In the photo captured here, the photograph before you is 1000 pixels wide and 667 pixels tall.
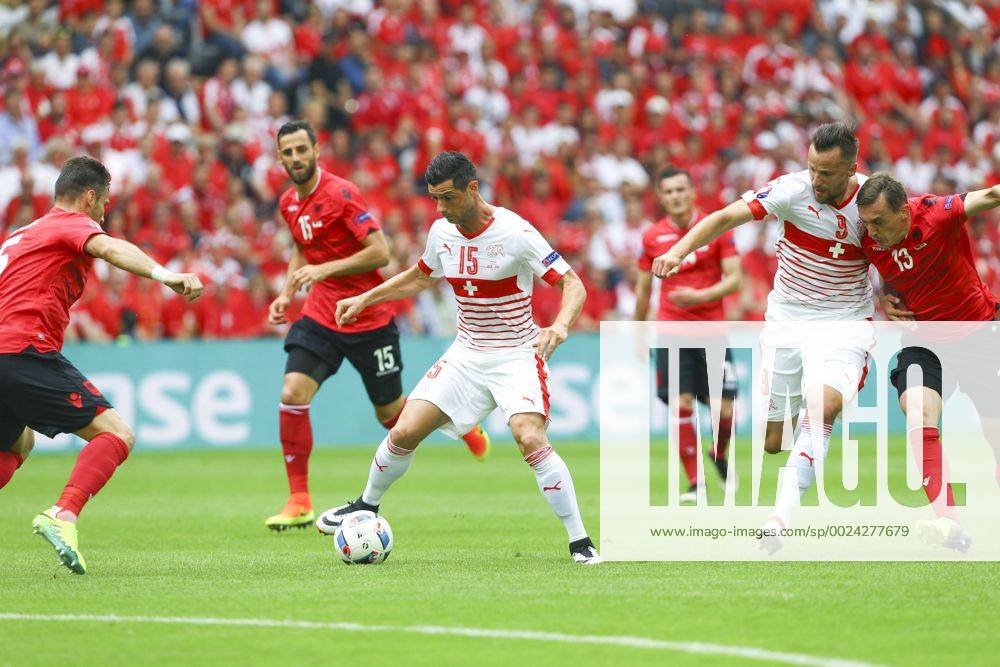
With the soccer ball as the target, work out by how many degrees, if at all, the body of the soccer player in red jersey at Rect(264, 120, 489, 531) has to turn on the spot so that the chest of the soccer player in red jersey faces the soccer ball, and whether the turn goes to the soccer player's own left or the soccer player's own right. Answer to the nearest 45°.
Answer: approximately 45° to the soccer player's own left

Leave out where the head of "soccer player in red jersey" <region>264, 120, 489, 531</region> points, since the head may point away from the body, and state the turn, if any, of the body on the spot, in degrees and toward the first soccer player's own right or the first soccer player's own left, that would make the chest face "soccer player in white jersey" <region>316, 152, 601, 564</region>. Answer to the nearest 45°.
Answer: approximately 45° to the first soccer player's own left

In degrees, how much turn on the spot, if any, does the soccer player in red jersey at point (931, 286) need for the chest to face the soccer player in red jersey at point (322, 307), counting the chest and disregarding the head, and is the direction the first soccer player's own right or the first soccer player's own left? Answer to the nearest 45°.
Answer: approximately 45° to the first soccer player's own right

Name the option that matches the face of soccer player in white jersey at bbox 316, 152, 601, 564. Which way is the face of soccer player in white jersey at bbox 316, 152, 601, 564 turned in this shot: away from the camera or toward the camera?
toward the camera

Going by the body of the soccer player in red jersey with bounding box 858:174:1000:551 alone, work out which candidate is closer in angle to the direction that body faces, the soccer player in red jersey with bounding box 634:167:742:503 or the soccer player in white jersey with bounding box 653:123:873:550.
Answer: the soccer player in white jersey

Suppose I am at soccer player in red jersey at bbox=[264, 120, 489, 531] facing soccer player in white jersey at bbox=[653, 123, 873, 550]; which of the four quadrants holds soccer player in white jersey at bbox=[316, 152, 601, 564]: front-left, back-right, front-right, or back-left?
front-right

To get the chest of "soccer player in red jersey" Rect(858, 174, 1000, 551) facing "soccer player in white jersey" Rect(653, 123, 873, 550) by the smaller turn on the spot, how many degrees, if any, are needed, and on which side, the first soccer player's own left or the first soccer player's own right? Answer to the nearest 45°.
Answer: approximately 45° to the first soccer player's own right

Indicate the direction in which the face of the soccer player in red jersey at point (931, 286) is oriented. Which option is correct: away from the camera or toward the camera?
toward the camera

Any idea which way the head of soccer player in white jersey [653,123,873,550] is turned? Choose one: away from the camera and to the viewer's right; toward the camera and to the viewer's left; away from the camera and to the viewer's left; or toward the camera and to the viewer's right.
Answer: toward the camera and to the viewer's left

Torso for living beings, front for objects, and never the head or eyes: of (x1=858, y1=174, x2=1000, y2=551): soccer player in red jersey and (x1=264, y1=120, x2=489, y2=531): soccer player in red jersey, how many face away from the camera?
0

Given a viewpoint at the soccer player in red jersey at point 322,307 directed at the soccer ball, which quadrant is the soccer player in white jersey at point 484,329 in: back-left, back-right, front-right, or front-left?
front-left

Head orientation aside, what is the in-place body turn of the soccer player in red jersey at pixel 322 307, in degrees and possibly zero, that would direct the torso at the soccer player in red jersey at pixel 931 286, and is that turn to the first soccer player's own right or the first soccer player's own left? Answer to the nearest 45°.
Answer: approximately 90° to the first soccer player's own left

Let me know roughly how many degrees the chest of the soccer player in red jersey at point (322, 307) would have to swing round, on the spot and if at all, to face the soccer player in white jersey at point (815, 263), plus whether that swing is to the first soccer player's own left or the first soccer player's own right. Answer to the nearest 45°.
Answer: approximately 90° to the first soccer player's own left

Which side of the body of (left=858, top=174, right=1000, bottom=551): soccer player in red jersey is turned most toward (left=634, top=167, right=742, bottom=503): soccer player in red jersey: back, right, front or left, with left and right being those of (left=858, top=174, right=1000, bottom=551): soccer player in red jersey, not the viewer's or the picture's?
right

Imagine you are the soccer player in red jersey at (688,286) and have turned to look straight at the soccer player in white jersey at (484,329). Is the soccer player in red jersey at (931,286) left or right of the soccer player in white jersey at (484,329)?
left

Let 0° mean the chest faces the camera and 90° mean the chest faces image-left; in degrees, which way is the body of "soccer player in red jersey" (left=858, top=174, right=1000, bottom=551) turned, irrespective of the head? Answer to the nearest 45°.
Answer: approximately 45°

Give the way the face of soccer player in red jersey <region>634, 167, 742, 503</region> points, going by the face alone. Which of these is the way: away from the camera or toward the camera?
toward the camera
